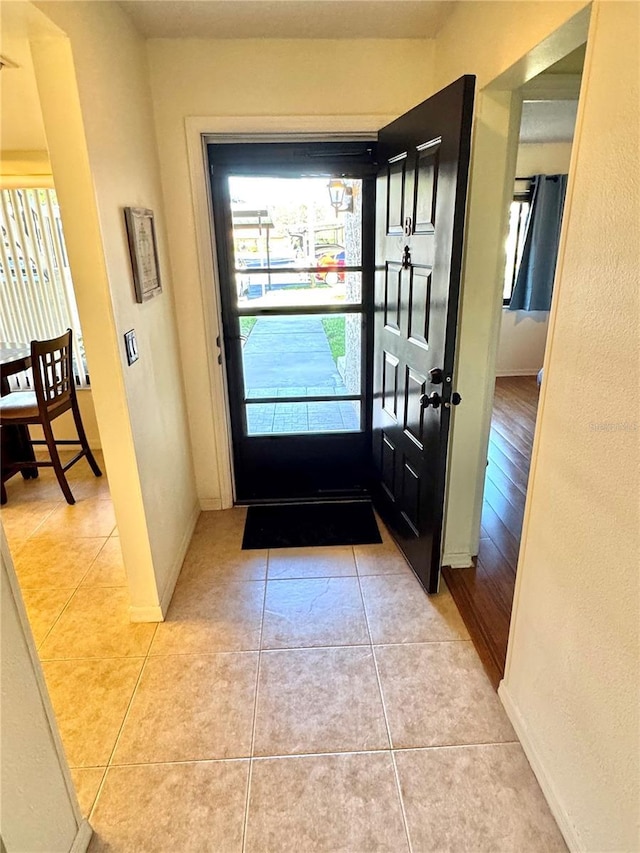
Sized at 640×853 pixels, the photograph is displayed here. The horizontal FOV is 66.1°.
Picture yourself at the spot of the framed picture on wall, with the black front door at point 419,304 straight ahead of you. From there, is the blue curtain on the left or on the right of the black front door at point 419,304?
left

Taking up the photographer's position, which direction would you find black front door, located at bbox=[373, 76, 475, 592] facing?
facing the viewer and to the left of the viewer

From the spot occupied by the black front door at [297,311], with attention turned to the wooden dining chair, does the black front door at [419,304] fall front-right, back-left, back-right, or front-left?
back-left

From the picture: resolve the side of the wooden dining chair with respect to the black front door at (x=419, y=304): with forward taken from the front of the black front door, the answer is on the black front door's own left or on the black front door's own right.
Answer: on the black front door's own right

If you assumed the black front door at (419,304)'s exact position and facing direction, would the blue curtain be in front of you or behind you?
behind

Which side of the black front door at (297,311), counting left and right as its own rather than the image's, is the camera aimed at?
back
